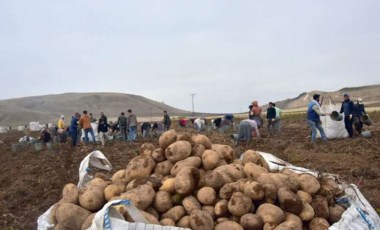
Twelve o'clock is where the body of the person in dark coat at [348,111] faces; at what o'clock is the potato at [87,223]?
The potato is roughly at 11 o'clock from the person in dark coat.

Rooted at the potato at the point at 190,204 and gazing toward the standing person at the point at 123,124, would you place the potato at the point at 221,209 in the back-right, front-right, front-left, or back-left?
back-right

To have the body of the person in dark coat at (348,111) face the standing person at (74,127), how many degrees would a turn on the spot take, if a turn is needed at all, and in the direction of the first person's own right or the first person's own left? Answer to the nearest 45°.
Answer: approximately 45° to the first person's own right

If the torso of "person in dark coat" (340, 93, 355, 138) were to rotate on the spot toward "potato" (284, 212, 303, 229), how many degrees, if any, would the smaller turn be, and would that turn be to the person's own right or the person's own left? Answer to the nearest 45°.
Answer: approximately 45° to the person's own left

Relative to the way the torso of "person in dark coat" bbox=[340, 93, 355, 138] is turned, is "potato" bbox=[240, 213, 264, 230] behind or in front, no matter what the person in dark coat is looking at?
in front

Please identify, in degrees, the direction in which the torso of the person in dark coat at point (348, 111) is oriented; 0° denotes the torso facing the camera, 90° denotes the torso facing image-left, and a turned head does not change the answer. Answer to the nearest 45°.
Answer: approximately 45°

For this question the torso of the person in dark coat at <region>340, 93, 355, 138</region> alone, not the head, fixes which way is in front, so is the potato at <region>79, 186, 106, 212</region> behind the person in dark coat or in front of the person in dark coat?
in front
